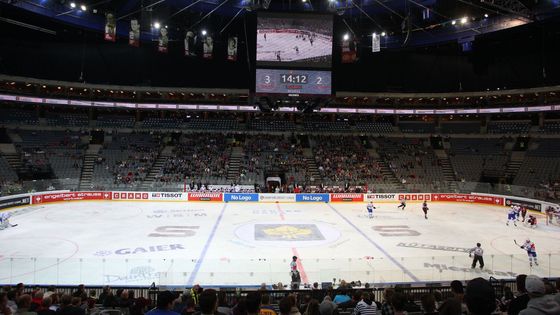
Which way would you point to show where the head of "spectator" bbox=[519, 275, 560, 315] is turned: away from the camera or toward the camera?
away from the camera

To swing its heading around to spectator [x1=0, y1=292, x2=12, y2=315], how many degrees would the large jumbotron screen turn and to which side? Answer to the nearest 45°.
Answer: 0° — it already faces them

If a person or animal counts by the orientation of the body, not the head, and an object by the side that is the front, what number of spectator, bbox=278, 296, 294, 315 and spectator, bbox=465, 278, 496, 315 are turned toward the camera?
0

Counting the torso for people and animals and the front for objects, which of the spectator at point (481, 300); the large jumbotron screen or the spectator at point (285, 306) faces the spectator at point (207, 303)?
the large jumbotron screen

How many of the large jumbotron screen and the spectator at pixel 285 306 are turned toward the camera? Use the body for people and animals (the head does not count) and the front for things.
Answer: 1

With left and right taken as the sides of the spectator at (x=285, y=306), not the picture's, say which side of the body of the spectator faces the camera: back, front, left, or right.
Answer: back

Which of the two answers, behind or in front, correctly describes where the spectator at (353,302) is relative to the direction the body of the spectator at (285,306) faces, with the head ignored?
in front

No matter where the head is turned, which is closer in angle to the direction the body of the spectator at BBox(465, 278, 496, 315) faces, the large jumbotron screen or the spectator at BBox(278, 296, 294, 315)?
the large jumbotron screen

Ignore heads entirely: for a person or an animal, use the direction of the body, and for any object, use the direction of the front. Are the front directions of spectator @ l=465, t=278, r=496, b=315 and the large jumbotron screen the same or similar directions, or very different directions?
very different directions

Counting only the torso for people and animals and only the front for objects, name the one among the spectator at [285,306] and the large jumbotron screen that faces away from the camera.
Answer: the spectator

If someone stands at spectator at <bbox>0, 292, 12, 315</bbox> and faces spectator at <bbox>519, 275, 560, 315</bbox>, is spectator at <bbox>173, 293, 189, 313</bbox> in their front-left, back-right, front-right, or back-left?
front-left

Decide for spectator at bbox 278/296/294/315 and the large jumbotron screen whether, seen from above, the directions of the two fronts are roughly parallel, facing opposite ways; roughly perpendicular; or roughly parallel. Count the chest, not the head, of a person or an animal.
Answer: roughly parallel, facing opposite ways

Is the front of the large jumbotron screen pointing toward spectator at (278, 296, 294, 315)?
yes

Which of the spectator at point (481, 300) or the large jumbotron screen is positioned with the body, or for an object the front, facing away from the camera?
the spectator

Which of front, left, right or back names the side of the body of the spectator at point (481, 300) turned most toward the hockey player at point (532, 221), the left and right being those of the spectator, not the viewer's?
front

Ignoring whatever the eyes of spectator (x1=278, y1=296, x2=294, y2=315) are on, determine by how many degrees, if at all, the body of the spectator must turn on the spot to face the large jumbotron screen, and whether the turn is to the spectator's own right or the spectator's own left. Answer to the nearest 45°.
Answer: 0° — they already face it

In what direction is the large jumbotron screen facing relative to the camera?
toward the camera

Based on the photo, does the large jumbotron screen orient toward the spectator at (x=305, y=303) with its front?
yes

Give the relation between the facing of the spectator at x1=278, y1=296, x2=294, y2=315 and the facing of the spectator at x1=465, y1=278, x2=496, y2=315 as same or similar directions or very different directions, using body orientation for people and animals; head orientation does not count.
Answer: same or similar directions

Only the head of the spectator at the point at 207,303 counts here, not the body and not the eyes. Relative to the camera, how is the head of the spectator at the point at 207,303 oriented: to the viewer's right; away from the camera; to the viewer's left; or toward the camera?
away from the camera
